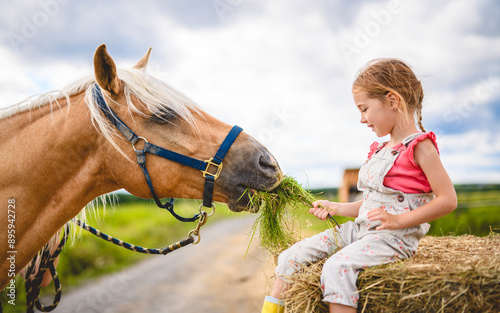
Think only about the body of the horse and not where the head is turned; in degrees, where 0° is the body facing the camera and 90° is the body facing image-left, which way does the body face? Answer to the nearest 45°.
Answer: approximately 270°

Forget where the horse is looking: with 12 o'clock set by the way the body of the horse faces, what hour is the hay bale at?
The hay bale is roughly at 1 o'clock from the horse.

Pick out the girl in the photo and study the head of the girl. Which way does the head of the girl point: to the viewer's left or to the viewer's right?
to the viewer's left
